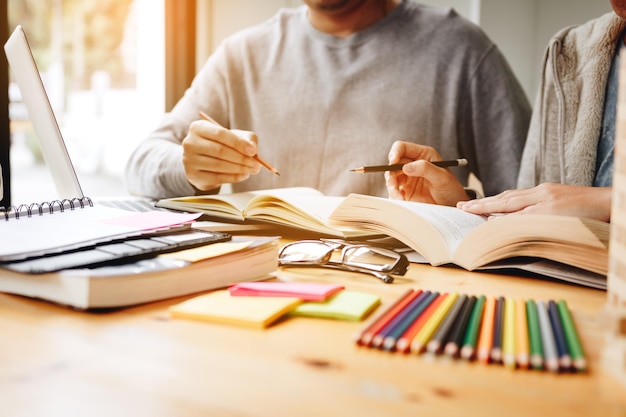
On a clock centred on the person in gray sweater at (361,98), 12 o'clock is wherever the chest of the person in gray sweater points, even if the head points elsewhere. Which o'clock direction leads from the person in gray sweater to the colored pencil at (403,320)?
The colored pencil is roughly at 12 o'clock from the person in gray sweater.

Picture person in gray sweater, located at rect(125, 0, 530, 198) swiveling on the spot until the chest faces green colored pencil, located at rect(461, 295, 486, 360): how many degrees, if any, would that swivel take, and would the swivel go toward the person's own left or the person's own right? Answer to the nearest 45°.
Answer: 0° — they already face it

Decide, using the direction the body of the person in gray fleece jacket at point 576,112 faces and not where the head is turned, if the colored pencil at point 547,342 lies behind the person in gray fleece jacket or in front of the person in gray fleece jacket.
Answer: in front

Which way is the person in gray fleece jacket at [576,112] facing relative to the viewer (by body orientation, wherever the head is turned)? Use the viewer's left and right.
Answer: facing the viewer and to the left of the viewer

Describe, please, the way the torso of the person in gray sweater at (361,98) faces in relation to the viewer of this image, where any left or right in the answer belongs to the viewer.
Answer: facing the viewer

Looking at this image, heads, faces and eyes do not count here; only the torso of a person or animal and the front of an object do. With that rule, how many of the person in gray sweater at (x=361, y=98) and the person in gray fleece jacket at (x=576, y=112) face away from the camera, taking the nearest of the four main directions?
0

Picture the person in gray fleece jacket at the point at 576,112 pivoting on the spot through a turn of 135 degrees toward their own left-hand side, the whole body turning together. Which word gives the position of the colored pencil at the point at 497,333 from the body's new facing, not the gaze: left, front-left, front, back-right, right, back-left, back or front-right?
right

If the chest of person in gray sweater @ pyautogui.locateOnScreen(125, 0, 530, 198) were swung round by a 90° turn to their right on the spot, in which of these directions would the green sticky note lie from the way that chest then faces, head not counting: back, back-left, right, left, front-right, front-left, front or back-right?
left

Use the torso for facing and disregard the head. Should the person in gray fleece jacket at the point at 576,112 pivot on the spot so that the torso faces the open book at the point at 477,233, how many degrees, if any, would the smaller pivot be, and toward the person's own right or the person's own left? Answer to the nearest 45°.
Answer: approximately 45° to the person's own left

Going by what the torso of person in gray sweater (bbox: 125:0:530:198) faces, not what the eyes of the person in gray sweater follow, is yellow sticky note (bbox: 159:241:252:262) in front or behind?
in front

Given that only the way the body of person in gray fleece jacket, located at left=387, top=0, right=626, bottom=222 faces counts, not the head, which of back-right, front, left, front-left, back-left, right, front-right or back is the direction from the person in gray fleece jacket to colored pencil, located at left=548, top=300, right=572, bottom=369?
front-left
